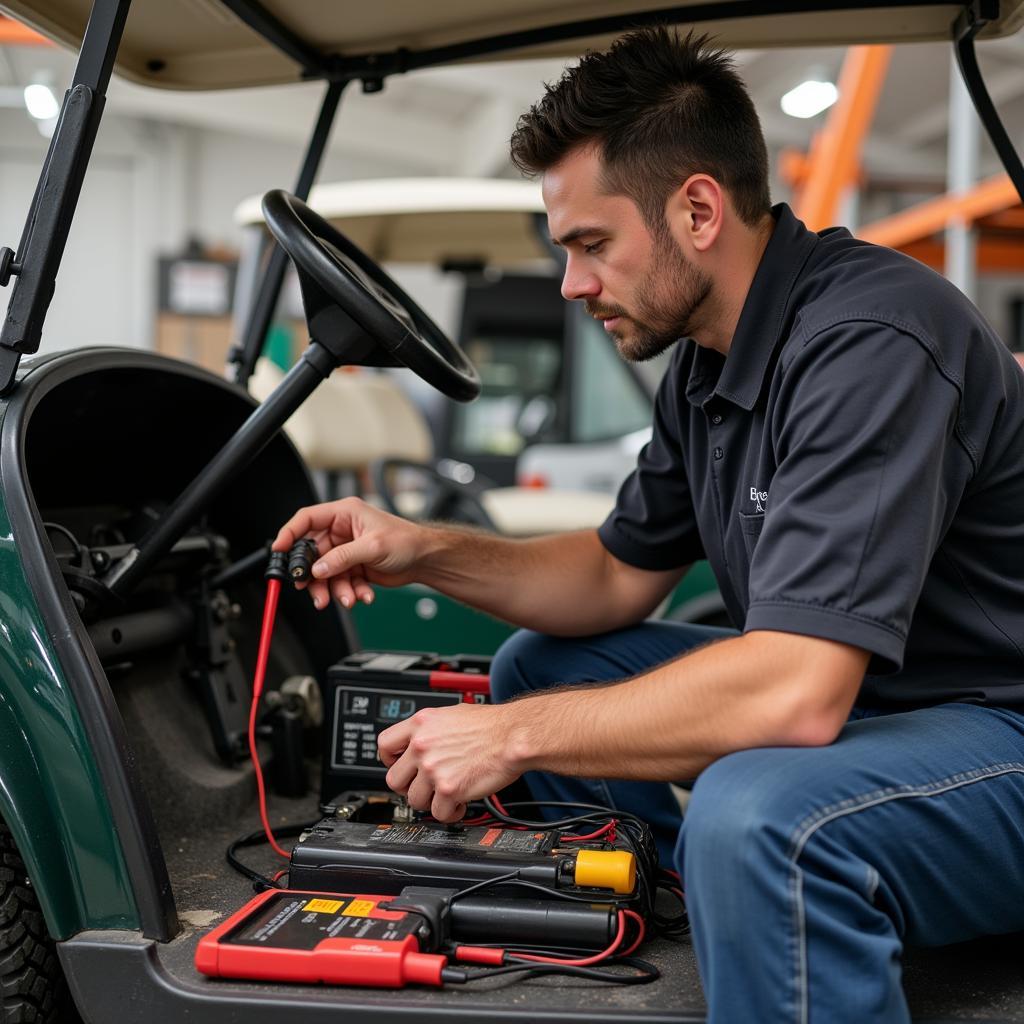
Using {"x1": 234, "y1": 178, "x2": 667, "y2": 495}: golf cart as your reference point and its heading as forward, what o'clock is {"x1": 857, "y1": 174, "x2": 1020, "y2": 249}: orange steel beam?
The orange steel beam is roughly at 11 o'clock from the golf cart.

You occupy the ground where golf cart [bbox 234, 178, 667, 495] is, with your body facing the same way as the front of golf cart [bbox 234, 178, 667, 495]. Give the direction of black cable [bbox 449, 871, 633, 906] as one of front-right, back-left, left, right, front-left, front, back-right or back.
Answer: right

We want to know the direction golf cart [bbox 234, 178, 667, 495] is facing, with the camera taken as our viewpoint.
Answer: facing to the right of the viewer

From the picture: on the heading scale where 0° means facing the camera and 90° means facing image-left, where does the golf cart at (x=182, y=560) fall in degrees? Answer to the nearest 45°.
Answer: approximately 90°

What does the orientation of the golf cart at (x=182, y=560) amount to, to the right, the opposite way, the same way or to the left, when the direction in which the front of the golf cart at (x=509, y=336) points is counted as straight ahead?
the opposite way

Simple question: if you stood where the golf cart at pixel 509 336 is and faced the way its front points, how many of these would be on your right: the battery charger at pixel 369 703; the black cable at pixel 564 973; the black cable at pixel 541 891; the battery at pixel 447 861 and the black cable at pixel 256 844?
5

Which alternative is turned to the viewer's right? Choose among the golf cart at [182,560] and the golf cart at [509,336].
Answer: the golf cart at [509,336]

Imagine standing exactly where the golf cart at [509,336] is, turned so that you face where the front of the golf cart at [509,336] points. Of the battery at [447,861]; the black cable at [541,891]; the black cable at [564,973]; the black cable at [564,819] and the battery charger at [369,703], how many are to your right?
5

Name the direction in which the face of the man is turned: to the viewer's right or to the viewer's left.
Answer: to the viewer's left

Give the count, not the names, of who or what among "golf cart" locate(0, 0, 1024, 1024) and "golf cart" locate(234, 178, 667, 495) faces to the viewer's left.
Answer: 1

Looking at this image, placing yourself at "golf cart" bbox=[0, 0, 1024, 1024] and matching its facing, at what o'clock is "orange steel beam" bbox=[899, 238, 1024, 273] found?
The orange steel beam is roughly at 4 o'clock from the golf cart.

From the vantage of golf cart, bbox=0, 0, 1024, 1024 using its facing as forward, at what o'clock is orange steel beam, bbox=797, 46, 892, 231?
The orange steel beam is roughly at 4 o'clock from the golf cart.

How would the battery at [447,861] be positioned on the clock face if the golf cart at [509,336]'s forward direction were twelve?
The battery is roughly at 3 o'clock from the golf cart.

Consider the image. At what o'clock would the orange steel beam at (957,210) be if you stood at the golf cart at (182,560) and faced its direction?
The orange steel beam is roughly at 4 o'clock from the golf cart.
